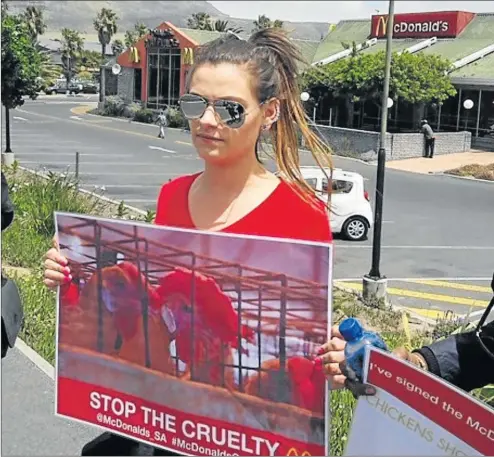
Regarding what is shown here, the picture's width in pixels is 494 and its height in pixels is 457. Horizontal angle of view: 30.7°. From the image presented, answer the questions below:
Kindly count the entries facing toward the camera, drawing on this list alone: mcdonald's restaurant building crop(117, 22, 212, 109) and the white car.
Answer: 1

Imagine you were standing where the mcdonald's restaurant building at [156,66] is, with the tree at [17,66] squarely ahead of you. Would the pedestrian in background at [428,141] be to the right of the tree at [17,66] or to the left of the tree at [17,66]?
left

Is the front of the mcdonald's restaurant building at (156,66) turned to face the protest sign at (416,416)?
yes

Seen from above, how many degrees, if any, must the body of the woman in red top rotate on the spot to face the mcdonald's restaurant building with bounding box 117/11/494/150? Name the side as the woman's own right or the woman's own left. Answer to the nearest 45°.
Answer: approximately 135° to the woman's own right

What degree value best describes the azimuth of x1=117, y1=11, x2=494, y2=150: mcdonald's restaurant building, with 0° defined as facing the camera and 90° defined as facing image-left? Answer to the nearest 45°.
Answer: approximately 45°

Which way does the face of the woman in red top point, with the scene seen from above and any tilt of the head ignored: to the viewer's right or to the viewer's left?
to the viewer's left

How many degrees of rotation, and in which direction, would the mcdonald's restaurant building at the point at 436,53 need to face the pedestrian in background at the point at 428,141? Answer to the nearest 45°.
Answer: approximately 45° to its left

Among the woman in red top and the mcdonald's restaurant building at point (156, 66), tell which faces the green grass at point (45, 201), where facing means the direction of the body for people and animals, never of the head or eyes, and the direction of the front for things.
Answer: the mcdonald's restaurant building
